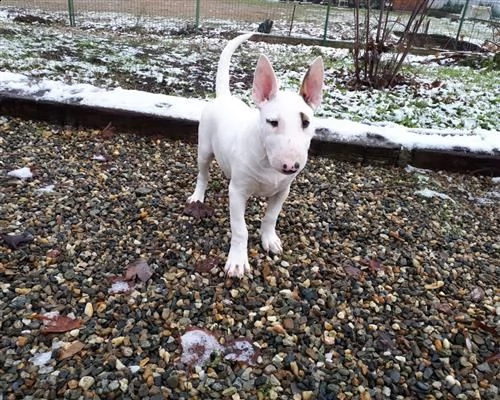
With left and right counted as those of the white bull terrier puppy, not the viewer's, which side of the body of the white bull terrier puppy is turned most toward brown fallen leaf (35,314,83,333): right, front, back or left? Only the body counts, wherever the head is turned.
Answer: right

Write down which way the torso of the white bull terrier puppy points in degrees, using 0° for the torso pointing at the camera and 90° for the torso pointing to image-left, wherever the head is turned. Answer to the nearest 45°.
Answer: approximately 315°

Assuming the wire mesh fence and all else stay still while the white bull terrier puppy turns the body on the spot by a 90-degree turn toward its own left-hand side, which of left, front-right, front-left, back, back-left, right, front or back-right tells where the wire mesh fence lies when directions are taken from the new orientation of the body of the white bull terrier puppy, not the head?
front-left

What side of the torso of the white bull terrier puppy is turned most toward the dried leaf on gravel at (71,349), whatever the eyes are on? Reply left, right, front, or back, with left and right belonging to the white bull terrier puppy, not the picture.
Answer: right

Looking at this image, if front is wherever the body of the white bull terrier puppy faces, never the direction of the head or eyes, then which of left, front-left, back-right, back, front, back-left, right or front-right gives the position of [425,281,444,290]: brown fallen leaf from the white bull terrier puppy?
front-left

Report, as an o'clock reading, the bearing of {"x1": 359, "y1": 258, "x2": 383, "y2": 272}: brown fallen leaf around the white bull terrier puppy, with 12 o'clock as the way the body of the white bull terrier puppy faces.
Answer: The brown fallen leaf is roughly at 10 o'clock from the white bull terrier puppy.

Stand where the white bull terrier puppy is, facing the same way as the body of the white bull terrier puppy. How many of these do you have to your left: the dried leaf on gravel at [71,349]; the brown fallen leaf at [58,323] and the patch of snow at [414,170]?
1

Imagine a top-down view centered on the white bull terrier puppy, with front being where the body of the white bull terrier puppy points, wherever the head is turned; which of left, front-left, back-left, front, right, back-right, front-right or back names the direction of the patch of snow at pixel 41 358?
right
